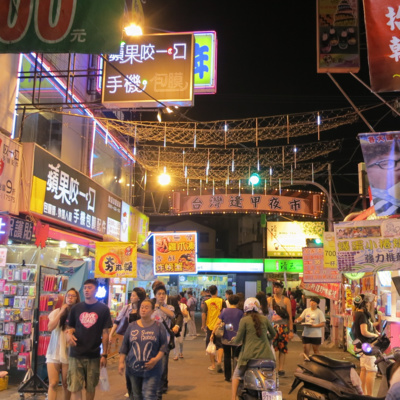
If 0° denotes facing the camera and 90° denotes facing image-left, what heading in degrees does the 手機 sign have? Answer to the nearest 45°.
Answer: approximately 0°

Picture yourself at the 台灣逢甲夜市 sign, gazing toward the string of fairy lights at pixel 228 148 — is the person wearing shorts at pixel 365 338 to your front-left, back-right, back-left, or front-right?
front-left

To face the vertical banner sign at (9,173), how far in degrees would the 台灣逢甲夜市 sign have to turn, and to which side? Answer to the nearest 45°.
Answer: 0° — it already faces it

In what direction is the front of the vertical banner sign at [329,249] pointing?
toward the camera

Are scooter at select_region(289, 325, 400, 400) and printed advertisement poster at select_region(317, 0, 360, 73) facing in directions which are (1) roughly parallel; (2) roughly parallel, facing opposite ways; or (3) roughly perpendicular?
roughly perpendicular

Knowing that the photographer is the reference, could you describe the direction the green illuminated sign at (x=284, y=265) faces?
facing the viewer

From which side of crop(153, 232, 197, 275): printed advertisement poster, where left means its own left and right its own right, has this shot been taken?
front

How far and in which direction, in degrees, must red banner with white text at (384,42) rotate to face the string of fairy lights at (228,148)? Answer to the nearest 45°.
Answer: approximately 135° to its right

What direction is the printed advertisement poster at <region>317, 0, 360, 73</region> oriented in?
toward the camera

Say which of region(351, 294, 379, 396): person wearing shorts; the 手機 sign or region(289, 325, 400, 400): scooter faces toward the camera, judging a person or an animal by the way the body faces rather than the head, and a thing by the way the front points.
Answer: the 手機 sign

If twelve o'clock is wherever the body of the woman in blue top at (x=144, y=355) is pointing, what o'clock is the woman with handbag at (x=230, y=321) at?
The woman with handbag is roughly at 7 o'clock from the woman in blue top.

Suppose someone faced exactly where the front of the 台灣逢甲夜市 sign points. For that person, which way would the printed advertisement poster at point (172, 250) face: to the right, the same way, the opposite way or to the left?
the same way
